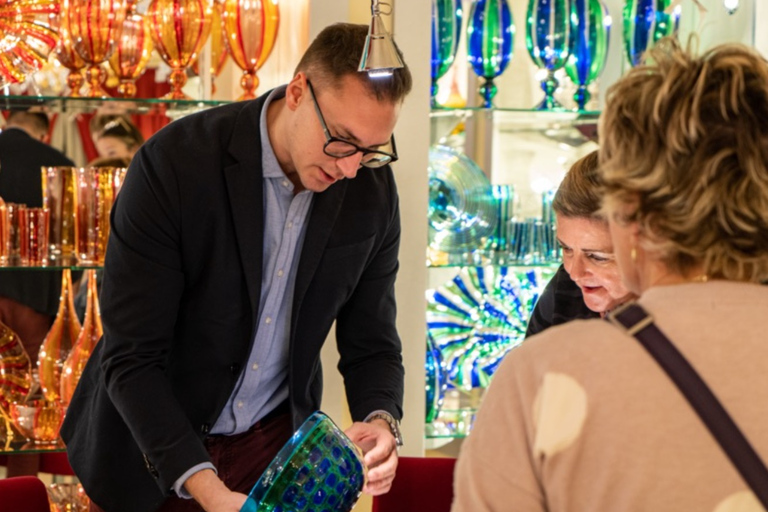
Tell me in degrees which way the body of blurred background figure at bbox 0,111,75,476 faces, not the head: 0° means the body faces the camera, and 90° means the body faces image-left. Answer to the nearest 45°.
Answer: approximately 225°

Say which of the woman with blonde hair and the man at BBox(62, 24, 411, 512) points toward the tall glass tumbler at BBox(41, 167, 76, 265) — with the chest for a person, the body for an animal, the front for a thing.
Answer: the woman with blonde hair

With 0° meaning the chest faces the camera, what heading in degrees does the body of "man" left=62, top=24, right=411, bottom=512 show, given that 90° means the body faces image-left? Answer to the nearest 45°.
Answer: approximately 315°

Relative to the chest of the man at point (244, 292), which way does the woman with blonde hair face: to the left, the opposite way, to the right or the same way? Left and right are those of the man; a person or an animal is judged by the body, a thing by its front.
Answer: the opposite way

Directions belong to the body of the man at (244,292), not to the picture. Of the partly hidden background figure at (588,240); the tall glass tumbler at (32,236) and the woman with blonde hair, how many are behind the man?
1

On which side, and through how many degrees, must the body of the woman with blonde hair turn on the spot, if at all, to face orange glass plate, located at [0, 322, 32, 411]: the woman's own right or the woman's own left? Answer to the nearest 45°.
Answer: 0° — they already face it

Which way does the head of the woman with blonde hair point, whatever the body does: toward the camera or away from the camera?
away from the camera

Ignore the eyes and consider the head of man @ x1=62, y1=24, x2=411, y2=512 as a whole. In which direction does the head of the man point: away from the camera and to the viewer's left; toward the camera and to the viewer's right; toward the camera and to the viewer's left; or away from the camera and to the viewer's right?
toward the camera and to the viewer's right

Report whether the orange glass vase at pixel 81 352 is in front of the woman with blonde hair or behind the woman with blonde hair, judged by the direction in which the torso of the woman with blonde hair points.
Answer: in front

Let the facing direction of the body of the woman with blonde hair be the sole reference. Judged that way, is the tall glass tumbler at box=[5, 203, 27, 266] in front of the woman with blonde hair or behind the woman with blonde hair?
in front
